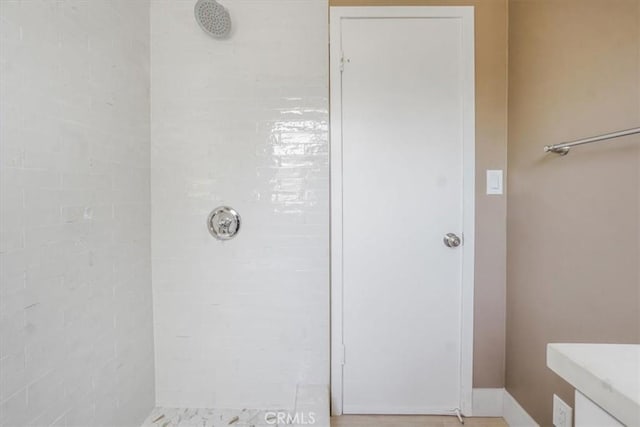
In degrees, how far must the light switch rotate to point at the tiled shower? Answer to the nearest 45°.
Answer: approximately 45° to its right

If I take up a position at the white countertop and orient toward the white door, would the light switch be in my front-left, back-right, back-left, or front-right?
front-right

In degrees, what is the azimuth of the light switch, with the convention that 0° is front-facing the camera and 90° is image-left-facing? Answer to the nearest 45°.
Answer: approximately 0°

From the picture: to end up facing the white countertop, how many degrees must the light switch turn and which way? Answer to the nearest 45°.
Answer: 0° — it already faces it

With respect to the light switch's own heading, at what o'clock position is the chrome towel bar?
The chrome towel bar is roughly at 11 o'clock from the light switch.

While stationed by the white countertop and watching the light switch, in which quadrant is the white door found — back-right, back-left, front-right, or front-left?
front-left
